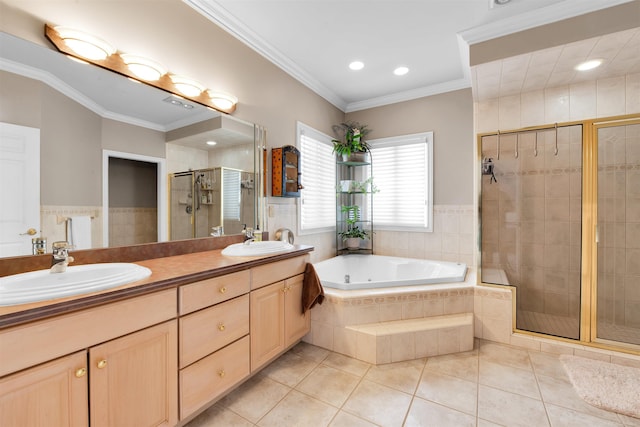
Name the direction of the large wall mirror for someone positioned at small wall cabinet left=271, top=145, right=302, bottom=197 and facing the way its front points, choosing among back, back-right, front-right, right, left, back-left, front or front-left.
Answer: right

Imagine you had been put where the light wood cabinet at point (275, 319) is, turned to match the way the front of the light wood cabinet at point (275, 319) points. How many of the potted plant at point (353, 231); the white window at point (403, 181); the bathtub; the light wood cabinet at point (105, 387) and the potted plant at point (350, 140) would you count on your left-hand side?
4

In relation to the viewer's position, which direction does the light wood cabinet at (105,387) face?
facing the viewer and to the right of the viewer

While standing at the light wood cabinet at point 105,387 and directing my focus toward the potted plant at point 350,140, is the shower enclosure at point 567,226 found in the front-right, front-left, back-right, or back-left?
front-right

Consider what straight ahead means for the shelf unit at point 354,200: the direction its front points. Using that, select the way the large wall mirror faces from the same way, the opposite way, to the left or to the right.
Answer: to the left

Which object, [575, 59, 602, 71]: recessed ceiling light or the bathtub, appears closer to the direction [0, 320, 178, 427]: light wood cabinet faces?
the recessed ceiling light

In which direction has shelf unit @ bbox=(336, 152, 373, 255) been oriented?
toward the camera

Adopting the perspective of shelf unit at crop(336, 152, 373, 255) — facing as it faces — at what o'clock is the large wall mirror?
The large wall mirror is roughly at 1 o'clock from the shelf unit.

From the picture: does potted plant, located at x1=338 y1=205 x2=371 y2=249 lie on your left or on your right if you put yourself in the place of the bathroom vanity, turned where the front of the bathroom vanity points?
on your left

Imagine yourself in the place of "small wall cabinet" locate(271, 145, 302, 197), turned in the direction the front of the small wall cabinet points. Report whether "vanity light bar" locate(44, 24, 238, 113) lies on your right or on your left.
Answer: on your right

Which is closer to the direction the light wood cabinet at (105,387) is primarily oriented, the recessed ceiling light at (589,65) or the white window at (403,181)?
the recessed ceiling light

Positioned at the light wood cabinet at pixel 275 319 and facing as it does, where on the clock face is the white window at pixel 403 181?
The white window is roughly at 9 o'clock from the light wood cabinet.

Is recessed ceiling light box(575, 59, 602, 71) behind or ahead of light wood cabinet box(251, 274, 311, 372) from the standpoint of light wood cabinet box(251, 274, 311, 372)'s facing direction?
ahead
